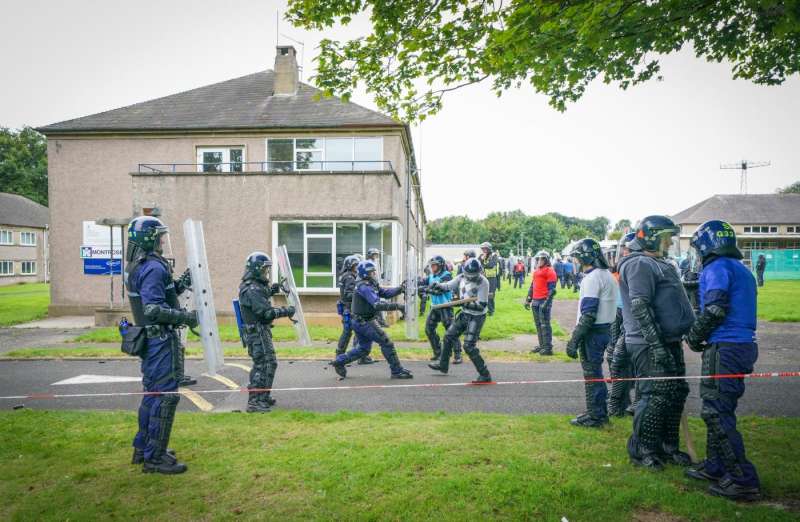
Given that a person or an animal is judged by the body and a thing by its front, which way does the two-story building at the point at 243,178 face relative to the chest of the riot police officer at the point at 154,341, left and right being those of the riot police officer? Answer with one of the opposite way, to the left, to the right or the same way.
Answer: to the right

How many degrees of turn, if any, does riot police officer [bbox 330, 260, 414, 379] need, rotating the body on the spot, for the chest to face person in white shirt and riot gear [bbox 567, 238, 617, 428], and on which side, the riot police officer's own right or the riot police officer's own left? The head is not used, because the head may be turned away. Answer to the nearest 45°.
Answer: approximately 45° to the riot police officer's own right

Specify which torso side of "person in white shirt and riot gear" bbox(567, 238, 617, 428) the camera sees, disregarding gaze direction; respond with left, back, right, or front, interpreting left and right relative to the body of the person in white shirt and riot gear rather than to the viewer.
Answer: left

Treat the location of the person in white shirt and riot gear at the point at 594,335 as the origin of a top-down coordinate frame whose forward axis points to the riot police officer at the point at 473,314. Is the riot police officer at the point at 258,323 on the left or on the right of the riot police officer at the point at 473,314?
left

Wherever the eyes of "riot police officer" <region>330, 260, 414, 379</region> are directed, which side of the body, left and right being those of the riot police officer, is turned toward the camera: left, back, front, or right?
right

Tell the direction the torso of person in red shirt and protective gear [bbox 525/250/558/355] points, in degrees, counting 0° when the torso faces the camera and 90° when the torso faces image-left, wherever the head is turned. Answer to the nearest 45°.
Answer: approximately 45°

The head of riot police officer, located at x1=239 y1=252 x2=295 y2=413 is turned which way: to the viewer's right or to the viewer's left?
to the viewer's right

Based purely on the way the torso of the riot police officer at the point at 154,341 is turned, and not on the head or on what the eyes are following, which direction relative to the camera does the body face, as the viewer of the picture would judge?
to the viewer's right

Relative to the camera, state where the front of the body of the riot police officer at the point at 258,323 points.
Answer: to the viewer's right
